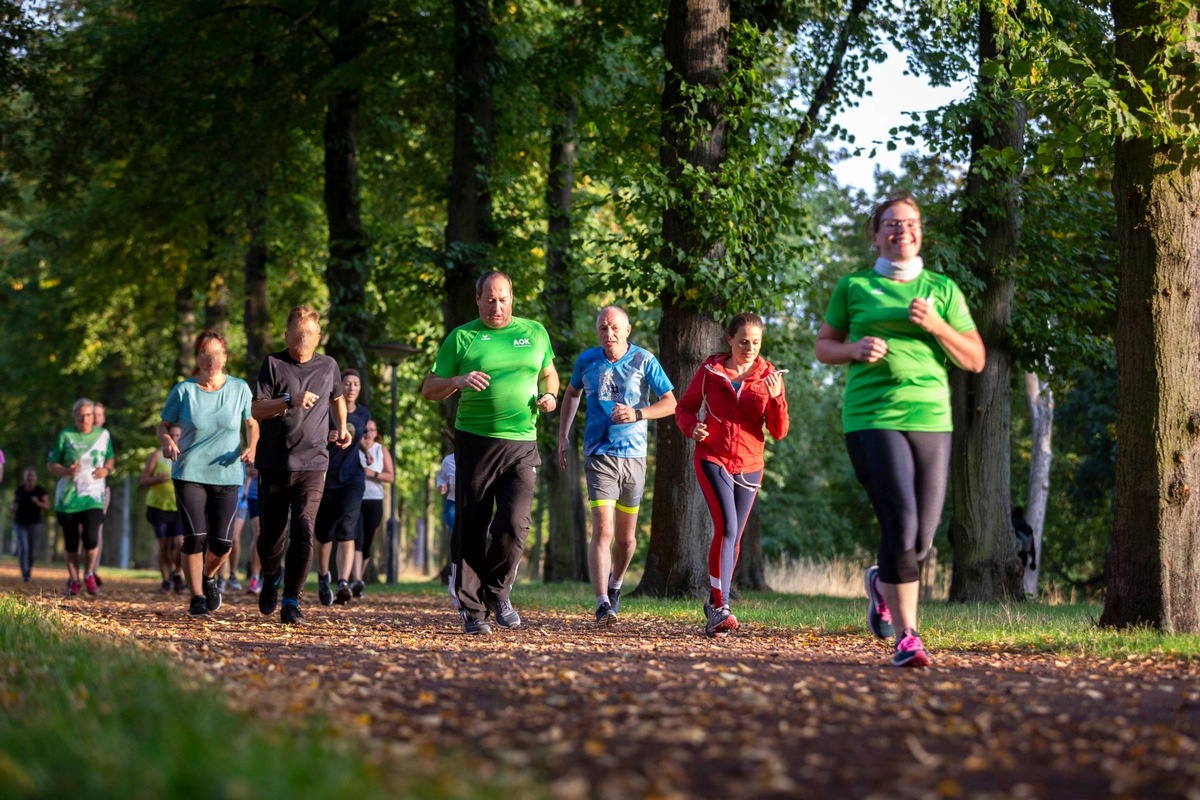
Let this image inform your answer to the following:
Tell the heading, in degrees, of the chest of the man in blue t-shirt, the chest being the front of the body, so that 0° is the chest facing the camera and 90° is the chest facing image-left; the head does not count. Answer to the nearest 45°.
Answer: approximately 0°

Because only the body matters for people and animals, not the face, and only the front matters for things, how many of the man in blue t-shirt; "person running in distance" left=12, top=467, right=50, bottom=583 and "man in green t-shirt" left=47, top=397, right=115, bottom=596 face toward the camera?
3

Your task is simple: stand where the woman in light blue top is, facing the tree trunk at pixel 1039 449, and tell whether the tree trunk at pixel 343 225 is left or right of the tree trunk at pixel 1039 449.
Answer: left

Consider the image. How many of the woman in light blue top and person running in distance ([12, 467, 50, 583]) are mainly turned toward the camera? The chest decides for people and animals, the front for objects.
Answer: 2

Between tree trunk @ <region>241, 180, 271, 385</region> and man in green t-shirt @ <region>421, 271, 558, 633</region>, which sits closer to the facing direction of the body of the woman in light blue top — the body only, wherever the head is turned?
the man in green t-shirt

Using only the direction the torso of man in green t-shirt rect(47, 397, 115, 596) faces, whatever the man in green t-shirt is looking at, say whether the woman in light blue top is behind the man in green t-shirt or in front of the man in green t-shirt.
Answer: in front

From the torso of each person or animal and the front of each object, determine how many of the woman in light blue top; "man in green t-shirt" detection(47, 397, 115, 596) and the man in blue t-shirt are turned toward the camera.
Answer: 3

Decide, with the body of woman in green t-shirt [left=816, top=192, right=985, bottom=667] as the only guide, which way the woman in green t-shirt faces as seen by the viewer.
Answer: toward the camera

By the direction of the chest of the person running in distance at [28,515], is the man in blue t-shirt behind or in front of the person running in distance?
in front

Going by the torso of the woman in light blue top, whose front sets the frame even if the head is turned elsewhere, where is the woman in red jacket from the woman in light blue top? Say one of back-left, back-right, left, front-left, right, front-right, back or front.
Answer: front-left

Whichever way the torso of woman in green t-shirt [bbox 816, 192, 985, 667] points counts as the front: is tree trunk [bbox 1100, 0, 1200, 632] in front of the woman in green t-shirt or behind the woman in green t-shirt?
behind

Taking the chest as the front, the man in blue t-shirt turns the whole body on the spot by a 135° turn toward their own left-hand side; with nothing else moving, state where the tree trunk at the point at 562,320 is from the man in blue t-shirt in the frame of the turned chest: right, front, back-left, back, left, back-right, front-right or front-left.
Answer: front-left

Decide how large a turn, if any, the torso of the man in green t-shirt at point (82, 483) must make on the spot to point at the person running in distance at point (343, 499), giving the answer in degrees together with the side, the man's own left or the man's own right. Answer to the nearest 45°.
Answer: approximately 45° to the man's own left

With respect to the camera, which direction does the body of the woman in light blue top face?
toward the camera

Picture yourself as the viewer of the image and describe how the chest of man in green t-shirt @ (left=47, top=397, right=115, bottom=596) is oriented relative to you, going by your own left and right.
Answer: facing the viewer

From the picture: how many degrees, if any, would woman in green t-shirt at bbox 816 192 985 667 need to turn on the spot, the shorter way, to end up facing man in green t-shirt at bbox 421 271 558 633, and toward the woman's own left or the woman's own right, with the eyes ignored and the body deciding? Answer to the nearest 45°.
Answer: approximately 135° to the woman's own right
